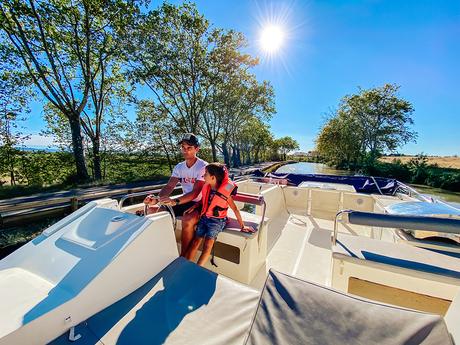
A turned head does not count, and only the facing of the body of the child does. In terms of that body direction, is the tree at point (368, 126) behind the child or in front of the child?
behind

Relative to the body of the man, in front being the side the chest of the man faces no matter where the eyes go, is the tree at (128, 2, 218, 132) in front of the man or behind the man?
behind

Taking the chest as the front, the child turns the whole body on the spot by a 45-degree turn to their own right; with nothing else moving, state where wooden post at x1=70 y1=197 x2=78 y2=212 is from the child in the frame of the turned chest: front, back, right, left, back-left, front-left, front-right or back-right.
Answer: front-right

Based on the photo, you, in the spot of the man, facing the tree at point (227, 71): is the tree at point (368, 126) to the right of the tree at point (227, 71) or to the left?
right

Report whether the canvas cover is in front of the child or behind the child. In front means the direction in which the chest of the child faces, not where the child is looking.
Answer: behind

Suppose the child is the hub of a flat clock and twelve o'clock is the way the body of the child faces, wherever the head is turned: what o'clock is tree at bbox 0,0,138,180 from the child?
The tree is roughly at 3 o'clock from the child.

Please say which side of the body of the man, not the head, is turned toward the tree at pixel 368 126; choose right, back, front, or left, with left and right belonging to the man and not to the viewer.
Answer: back

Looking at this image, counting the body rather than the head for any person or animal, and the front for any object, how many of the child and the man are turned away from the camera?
0

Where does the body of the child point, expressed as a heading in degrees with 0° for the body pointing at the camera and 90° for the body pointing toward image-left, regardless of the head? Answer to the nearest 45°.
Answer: approximately 45°

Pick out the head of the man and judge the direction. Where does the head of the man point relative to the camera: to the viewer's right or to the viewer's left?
to the viewer's left

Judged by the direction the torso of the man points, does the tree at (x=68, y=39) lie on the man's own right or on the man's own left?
on the man's own right

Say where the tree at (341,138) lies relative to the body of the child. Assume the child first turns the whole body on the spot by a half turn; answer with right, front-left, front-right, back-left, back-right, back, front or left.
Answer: front

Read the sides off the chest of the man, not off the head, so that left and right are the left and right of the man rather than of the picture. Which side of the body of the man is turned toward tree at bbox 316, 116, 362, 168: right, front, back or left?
back
